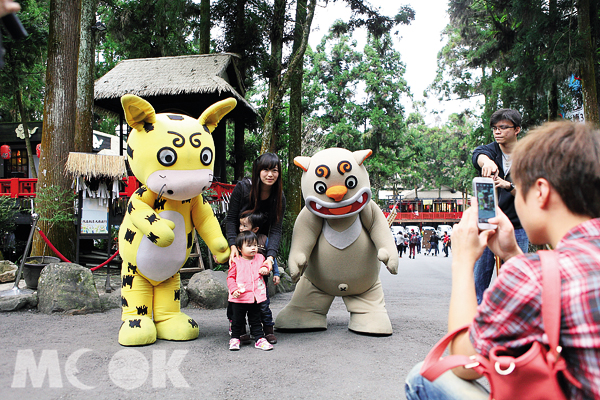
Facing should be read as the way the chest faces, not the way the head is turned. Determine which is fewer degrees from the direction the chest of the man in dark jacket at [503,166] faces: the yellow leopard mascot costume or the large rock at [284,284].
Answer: the yellow leopard mascot costume

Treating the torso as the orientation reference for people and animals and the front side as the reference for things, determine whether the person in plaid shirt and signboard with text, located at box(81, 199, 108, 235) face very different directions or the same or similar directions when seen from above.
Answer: very different directions

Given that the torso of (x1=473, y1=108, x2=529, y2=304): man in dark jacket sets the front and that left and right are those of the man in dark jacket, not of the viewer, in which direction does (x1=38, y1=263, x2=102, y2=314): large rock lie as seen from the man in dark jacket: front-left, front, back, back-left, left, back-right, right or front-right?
front-right

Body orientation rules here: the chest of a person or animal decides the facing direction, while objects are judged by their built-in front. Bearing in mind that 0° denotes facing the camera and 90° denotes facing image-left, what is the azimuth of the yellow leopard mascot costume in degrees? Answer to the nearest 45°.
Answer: approximately 315°

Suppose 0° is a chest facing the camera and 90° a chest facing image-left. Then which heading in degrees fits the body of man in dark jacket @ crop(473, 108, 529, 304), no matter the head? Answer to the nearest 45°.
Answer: approximately 45°

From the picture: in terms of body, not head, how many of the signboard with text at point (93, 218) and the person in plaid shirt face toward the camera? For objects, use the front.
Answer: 1

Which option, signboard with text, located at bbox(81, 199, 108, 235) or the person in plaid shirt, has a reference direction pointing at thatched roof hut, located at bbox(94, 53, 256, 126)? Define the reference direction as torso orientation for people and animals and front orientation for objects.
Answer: the person in plaid shirt

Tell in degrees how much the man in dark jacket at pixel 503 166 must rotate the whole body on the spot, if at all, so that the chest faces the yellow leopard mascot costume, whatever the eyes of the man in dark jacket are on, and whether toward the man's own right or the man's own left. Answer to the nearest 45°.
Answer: approximately 45° to the man's own right

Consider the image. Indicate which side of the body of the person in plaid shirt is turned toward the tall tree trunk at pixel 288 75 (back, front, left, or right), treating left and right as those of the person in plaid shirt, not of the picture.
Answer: front

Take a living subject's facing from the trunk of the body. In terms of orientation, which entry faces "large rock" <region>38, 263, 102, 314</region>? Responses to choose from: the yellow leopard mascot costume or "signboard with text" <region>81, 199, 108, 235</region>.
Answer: the signboard with text

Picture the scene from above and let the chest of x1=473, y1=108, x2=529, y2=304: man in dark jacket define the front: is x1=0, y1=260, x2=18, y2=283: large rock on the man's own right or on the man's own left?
on the man's own right

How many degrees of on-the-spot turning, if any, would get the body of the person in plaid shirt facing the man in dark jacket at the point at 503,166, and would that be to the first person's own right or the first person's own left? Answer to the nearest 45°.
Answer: approximately 45° to the first person's own right

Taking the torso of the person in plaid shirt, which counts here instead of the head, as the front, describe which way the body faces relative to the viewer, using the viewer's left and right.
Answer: facing away from the viewer and to the left of the viewer

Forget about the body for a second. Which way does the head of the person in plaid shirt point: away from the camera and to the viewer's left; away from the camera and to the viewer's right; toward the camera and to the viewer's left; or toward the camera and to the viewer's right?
away from the camera and to the viewer's left
